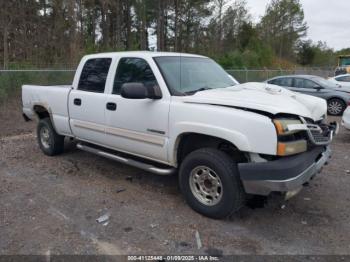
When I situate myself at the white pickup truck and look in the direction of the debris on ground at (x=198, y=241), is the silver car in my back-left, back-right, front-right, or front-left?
back-left

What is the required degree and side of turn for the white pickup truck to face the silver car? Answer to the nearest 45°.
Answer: approximately 90° to its left

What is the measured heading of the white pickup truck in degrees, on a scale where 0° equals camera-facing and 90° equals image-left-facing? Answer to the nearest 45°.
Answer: approximately 315°
